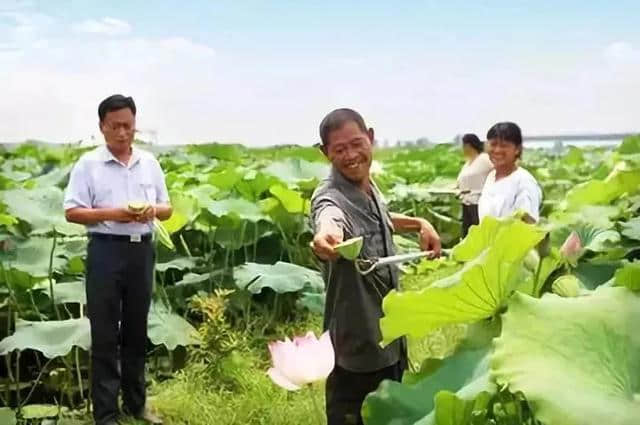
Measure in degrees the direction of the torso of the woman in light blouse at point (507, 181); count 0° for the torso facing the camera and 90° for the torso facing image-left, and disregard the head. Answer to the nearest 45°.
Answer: approximately 45°

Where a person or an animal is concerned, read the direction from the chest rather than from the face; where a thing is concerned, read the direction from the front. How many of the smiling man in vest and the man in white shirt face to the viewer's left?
0

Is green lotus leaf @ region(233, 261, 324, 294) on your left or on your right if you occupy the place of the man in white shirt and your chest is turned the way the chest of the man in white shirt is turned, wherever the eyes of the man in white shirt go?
on your left

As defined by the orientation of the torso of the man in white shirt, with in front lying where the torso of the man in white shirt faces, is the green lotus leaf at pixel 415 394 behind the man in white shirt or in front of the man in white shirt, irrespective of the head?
in front

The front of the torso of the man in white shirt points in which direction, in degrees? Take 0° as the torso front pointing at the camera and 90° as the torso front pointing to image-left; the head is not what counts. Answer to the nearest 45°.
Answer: approximately 315°

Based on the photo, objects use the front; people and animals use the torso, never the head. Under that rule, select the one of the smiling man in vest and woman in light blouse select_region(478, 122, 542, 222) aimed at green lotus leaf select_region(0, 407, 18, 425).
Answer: the woman in light blouse

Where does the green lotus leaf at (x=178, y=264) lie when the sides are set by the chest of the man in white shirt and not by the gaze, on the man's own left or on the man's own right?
on the man's own left

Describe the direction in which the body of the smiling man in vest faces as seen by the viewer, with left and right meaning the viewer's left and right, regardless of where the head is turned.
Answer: facing the viewer and to the right of the viewer
